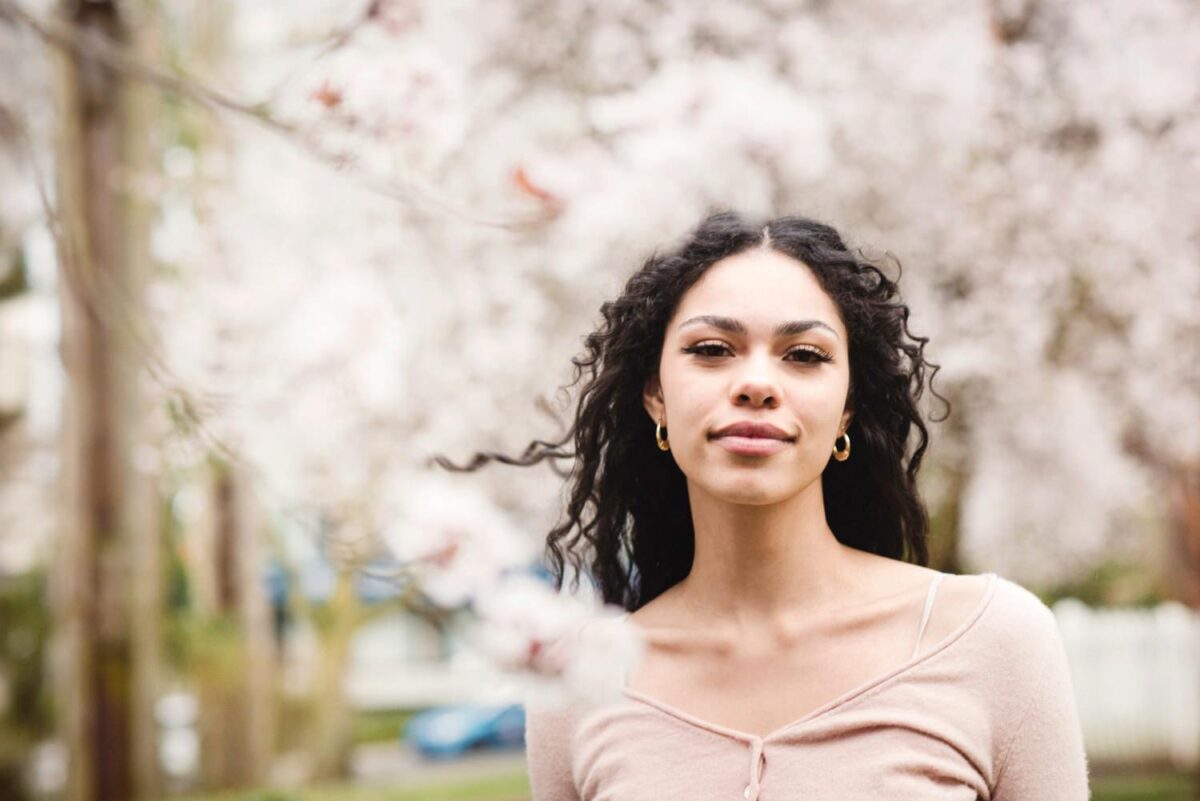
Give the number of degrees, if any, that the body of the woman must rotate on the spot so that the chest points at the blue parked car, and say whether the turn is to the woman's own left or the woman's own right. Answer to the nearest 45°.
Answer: approximately 180°

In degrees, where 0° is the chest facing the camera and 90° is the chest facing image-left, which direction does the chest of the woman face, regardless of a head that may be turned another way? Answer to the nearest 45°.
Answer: approximately 0°

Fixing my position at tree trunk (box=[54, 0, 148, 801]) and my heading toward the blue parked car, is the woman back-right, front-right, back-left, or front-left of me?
back-right

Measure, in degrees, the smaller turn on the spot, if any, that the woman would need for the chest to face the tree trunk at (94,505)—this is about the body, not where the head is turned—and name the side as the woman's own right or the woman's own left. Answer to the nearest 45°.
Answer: approximately 135° to the woman's own right

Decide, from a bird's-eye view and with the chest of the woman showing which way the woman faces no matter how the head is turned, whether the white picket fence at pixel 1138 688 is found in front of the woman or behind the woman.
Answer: behind
